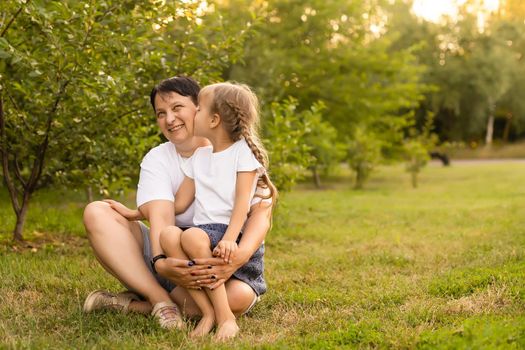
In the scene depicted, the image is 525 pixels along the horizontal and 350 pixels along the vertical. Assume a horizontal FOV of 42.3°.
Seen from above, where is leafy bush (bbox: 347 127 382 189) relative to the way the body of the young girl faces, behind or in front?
behind

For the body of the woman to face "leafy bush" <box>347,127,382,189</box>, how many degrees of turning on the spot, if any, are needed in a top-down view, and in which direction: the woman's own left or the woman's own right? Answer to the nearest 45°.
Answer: approximately 180°

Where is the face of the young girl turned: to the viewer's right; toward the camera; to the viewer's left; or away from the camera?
to the viewer's left

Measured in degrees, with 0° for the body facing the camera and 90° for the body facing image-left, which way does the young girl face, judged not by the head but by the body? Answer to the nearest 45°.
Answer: approximately 45°

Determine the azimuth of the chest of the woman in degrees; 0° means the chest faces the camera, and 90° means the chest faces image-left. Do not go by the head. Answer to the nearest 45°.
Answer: approximately 0°
